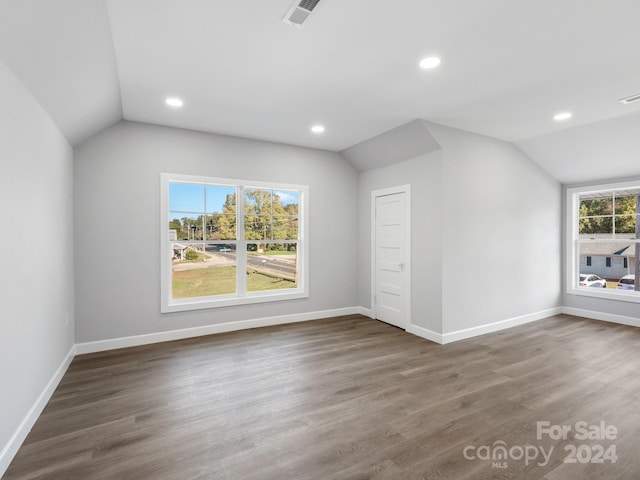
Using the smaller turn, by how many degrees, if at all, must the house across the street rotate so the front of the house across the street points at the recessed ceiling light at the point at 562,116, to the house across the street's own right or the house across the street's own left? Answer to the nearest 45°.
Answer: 0° — it already faces it

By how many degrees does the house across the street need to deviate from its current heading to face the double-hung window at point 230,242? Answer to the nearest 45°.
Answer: approximately 45° to its right

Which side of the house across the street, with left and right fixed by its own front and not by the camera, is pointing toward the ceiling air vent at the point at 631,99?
front

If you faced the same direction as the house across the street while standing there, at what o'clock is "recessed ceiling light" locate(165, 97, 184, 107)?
The recessed ceiling light is roughly at 1 o'clock from the house across the street.

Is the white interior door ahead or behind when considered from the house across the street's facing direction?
ahead

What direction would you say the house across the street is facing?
toward the camera

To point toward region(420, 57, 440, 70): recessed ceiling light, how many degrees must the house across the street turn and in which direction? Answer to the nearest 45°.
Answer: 0° — it already faces it

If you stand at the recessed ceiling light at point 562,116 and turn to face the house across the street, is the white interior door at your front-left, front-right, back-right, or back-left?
back-left

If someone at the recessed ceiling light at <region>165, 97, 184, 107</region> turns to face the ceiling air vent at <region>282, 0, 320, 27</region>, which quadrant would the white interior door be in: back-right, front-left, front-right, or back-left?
front-left
